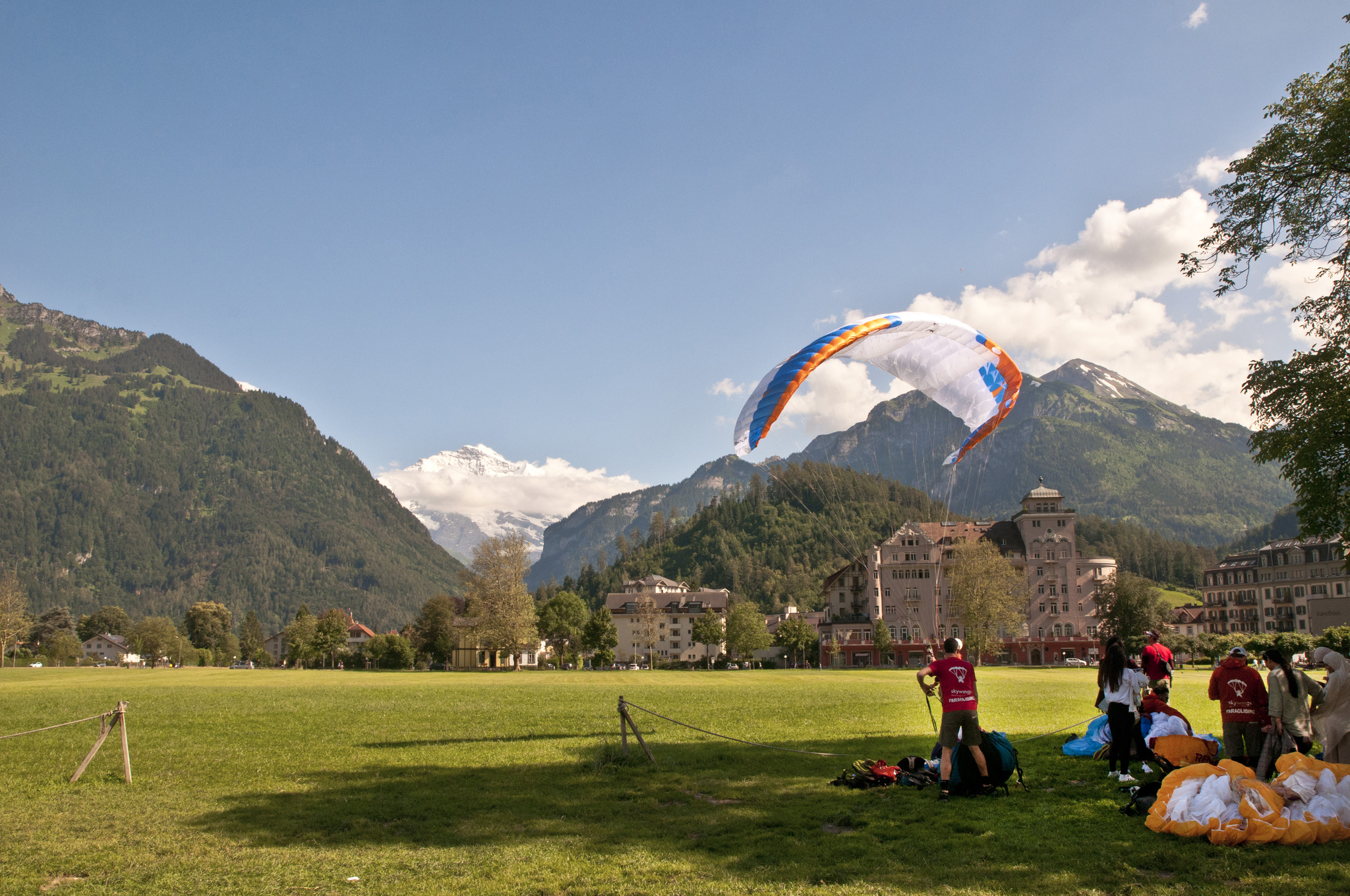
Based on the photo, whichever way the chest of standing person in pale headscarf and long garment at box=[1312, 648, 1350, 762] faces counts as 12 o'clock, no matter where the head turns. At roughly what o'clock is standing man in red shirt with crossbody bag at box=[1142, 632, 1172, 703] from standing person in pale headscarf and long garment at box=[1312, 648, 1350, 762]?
standing man in red shirt with crossbody bag at box=[1142, 632, 1172, 703] is roughly at 2 o'clock from standing person in pale headscarf and long garment at box=[1312, 648, 1350, 762].

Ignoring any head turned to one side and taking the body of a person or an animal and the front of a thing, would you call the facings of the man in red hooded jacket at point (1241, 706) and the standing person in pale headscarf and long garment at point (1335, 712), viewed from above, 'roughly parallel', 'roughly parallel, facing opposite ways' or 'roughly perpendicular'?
roughly perpendicular

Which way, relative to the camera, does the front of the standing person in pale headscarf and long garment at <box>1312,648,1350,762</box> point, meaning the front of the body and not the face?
to the viewer's left

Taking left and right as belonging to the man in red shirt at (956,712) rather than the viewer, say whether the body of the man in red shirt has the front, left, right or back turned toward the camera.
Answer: back

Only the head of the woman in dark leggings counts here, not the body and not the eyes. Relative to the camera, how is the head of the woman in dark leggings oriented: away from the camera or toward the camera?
away from the camera

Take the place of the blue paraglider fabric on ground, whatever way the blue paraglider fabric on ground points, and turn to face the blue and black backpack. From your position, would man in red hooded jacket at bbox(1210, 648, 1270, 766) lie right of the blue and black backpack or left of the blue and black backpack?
left

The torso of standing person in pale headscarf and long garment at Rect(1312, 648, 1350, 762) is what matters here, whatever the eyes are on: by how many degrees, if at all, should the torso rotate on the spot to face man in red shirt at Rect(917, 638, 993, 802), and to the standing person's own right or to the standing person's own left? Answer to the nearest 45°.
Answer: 0° — they already face them

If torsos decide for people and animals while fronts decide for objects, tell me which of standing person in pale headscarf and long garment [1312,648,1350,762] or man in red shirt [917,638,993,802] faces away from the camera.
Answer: the man in red shirt
